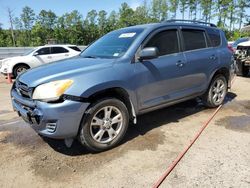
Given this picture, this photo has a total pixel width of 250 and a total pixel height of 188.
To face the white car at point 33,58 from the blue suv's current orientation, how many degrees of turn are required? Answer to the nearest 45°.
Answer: approximately 90° to its right

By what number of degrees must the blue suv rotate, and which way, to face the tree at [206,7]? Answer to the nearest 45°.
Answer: approximately 135° to its right

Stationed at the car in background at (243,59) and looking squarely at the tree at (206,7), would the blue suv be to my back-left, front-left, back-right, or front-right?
back-left

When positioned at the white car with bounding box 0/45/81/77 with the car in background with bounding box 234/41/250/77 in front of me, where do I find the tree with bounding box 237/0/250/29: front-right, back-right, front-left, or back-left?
front-left

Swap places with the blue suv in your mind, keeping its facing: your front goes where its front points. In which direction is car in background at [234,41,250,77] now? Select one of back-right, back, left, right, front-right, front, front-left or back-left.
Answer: back

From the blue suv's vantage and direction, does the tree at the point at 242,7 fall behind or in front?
behind

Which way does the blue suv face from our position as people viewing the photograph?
facing the viewer and to the left of the viewer

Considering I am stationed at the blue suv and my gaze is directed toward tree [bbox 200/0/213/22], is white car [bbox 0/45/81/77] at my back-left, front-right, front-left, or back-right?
front-left
